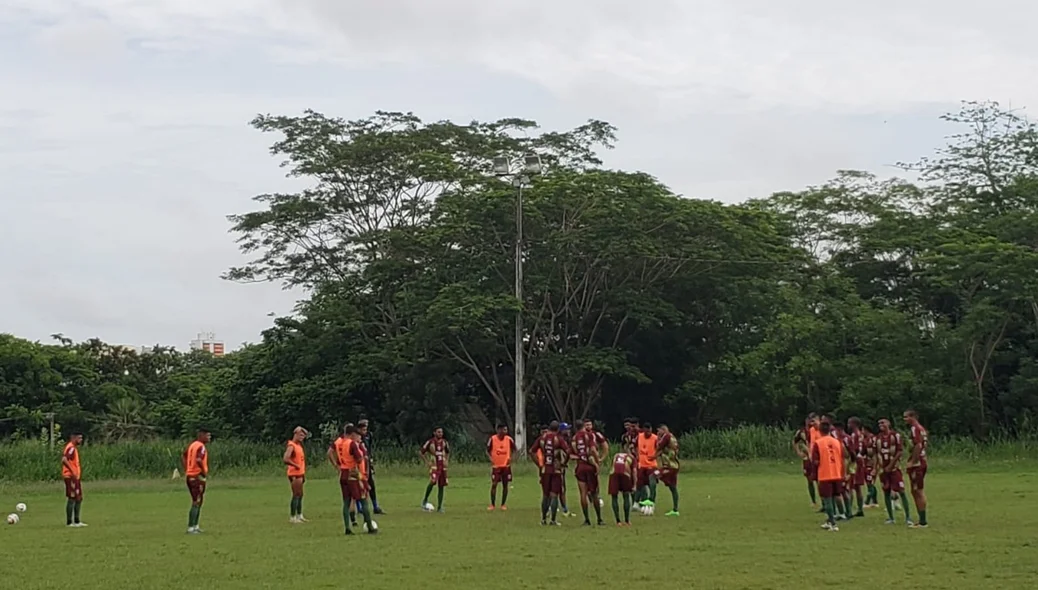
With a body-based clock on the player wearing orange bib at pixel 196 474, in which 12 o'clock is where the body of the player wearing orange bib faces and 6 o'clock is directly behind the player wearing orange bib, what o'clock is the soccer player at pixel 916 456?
The soccer player is roughly at 1 o'clock from the player wearing orange bib.

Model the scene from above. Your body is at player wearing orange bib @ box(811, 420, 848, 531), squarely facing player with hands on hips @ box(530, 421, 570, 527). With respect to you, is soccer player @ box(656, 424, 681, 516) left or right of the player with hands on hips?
right

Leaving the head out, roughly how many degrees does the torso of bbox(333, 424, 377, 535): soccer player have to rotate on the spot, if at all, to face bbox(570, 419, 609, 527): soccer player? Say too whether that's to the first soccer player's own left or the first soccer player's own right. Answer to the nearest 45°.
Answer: approximately 45° to the first soccer player's own right

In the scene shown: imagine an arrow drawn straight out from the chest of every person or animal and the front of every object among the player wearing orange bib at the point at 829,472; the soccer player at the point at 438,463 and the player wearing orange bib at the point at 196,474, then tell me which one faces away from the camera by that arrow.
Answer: the player wearing orange bib at the point at 829,472

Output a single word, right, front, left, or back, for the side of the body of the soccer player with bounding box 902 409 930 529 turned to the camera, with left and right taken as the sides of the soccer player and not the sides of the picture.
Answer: left

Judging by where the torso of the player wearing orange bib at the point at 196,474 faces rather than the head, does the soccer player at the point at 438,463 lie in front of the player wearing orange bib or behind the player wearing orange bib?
in front

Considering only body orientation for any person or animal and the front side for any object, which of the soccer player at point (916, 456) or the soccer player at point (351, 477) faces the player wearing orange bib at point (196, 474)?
the soccer player at point (916, 456)

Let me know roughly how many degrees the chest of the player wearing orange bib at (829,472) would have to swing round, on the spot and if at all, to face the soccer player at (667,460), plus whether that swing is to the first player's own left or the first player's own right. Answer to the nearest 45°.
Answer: approximately 45° to the first player's own left

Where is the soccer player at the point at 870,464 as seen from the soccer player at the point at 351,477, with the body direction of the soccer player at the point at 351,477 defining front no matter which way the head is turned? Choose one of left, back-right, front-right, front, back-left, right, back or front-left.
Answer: front-right

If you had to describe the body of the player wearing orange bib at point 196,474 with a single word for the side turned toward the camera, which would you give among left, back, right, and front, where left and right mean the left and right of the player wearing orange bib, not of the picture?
right

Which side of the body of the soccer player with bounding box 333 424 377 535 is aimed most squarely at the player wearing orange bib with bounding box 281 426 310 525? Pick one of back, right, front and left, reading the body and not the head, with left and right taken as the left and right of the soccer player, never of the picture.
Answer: left

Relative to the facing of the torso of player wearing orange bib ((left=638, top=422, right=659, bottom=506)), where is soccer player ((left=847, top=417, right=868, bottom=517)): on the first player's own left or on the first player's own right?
on the first player's own left
